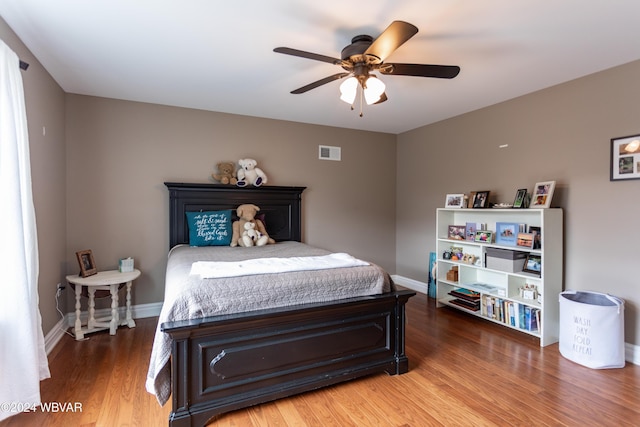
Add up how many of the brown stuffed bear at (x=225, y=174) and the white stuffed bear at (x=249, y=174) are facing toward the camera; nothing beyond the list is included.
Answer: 2

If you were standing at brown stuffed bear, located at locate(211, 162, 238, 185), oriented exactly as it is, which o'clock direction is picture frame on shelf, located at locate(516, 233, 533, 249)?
The picture frame on shelf is roughly at 10 o'clock from the brown stuffed bear.

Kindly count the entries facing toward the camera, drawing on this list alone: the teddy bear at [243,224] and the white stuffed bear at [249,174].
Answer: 2

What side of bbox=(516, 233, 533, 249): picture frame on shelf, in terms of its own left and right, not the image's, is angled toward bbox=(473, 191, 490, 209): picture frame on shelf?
right

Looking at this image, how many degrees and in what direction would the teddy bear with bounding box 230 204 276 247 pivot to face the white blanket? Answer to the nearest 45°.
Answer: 0° — it already faces it

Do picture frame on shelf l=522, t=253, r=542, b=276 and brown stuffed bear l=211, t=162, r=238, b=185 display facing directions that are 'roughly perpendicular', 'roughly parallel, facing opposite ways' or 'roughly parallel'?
roughly perpendicular

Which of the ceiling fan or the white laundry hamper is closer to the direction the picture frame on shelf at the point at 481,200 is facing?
the ceiling fan
